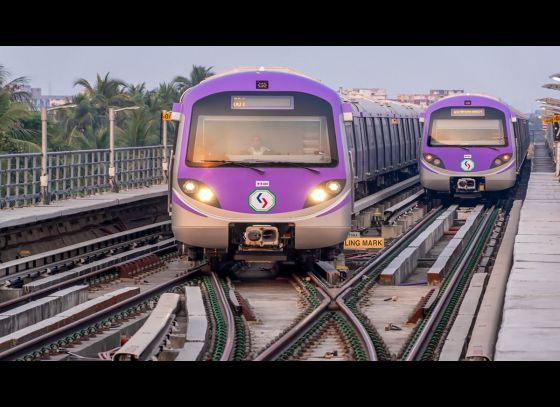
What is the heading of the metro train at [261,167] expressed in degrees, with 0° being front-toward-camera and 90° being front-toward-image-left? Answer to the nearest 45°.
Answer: approximately 0°

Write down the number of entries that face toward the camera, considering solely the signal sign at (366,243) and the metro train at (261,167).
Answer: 2

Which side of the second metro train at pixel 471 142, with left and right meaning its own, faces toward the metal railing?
right

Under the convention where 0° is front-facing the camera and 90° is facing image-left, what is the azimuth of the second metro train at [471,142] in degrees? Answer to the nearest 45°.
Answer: approximately 0°

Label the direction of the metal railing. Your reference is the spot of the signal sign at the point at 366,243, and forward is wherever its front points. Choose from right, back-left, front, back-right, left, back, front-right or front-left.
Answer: back-right

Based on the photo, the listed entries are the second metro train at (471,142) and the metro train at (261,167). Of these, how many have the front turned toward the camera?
2

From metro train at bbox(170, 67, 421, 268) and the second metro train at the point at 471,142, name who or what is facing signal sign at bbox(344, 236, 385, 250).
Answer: the second metro train

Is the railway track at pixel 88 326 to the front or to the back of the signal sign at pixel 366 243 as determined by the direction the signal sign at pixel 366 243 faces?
to the front

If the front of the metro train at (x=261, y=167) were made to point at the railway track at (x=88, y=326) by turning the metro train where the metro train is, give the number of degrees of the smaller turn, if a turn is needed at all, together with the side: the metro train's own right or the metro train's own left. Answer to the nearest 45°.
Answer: approximately 45° to the metro train's own right

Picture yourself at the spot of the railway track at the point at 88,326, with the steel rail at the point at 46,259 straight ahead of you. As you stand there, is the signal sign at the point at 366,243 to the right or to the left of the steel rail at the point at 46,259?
right
